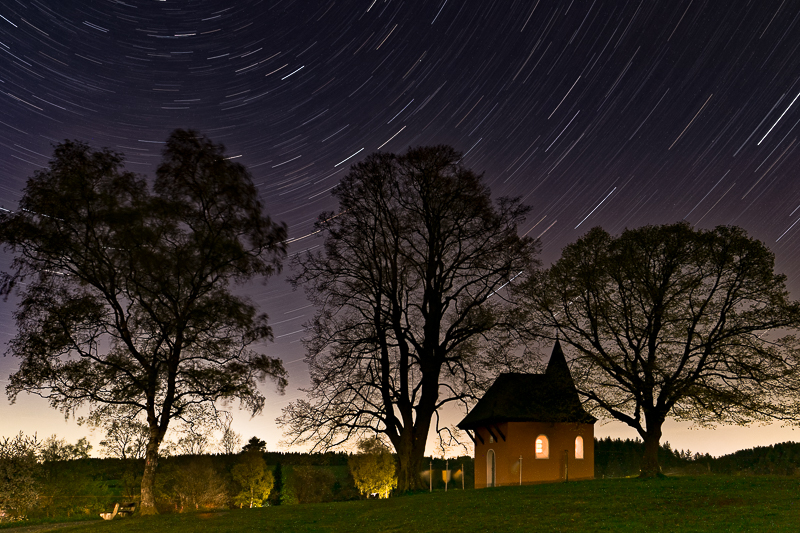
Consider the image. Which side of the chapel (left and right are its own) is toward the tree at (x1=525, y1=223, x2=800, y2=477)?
left

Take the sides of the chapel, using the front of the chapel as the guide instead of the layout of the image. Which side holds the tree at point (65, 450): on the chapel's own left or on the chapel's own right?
on the chapel's own right

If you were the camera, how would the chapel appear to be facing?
facing the viewer and to the left of the viewer
